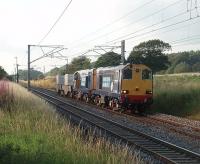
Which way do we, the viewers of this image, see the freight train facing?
facing the viewer and to the right of the viewer

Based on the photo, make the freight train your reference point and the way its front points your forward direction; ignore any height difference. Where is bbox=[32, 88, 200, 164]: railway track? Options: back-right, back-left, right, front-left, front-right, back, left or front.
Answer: front-right
